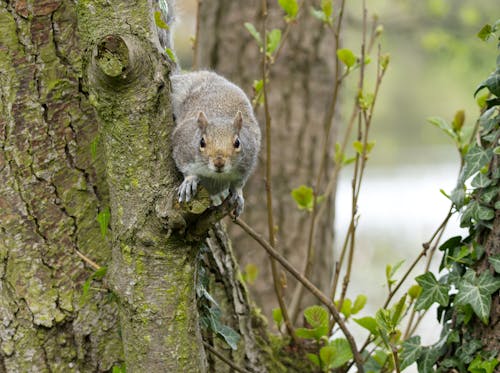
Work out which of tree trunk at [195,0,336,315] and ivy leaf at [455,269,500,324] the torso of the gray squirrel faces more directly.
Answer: the ivy leaf

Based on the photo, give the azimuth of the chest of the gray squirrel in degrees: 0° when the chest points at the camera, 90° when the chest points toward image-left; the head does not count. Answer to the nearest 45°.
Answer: approximately 0°

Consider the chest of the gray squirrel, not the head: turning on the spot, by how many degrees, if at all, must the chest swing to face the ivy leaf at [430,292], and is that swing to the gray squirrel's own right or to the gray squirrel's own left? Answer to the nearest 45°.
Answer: approximately 90° to the gray squirrel's own left

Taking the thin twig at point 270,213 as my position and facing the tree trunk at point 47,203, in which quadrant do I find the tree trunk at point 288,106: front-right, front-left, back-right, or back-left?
back-right

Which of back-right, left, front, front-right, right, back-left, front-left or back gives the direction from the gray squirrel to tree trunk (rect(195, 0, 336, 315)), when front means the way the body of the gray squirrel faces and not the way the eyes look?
back

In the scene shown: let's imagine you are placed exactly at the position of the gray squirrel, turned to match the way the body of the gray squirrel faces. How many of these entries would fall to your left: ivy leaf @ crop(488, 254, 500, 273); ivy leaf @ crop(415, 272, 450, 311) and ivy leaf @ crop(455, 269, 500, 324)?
3
